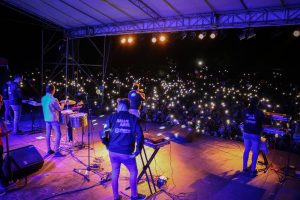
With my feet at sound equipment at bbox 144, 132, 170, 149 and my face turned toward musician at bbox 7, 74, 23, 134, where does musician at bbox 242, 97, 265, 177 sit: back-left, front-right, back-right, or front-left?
back-right

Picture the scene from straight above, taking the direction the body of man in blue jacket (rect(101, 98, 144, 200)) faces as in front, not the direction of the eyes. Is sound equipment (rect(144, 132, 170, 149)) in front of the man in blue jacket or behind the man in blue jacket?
in front

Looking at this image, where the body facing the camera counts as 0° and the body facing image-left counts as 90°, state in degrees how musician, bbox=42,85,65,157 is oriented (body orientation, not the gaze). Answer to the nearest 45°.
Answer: approximately 225°

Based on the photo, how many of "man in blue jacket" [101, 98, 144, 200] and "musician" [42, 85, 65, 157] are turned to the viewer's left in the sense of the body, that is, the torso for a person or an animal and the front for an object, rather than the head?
0

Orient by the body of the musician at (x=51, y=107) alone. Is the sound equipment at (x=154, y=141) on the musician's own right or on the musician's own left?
on the musician's own right

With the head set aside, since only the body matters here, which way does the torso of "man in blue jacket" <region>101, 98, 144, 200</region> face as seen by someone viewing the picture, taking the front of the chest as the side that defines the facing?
away from the camera

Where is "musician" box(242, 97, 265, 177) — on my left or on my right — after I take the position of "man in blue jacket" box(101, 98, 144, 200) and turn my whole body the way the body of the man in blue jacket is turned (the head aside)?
on my right

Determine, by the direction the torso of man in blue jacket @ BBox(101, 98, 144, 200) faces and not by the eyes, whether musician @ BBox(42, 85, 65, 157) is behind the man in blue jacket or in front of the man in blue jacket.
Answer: in front
